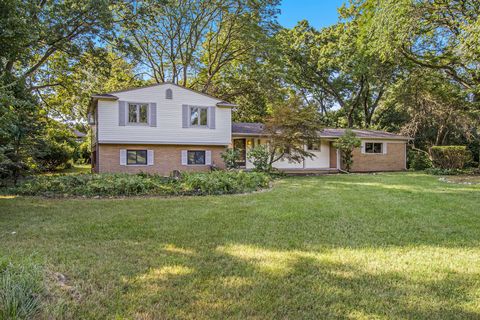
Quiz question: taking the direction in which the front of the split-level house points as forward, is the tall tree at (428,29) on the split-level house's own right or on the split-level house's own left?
on the split-level house's own left

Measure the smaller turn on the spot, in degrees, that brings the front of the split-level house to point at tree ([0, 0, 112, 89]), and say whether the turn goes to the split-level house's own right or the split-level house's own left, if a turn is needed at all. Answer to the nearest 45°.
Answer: approximately 45° to the split-level house's own right

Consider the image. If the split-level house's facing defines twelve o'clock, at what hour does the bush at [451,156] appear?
The bush is roughly at 9 o'clock from the split-level house.

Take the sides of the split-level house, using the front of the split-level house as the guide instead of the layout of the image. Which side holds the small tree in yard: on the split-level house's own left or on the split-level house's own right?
on the split-level house's own left

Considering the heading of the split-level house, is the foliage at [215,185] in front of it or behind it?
in front

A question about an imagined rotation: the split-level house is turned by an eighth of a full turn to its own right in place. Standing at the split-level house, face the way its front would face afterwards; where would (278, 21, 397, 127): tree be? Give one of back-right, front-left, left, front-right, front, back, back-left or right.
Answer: back

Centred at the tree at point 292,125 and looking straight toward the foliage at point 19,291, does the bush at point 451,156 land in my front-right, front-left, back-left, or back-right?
back-left

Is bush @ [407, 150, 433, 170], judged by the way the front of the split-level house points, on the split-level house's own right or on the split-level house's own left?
on the split-level house's own left

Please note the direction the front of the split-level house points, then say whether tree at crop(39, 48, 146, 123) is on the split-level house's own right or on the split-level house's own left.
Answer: on the split-level house's own right

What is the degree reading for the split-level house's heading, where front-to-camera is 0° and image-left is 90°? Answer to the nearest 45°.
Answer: approximately 0°

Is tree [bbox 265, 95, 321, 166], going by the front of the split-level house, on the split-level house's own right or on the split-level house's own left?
on the split-level house's own left
